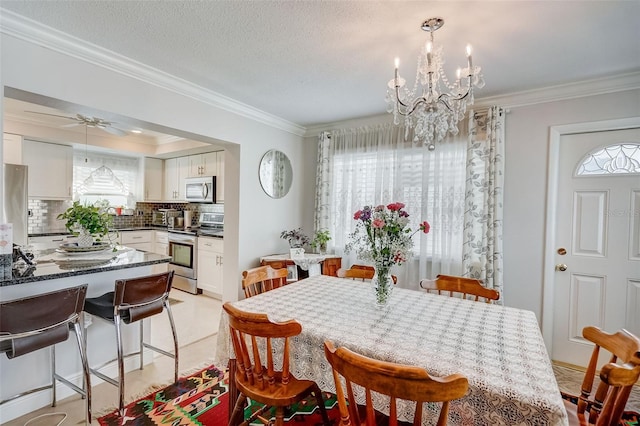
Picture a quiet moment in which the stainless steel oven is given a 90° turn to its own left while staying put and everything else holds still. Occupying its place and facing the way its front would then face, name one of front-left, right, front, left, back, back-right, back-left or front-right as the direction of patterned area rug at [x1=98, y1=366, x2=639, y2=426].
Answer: front-right

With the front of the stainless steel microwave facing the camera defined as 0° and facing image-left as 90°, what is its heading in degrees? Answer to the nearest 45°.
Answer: approximately 45°

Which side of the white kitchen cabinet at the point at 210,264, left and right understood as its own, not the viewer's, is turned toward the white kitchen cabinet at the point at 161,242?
right

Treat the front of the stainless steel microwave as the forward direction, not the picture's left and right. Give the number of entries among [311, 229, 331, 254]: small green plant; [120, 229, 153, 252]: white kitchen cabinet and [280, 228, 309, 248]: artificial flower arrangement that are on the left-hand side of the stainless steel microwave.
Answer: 2

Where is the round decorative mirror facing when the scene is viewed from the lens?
facing the viewer and to the right of the viewer

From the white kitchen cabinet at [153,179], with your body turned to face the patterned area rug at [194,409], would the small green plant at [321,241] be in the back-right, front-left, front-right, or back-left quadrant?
front-left

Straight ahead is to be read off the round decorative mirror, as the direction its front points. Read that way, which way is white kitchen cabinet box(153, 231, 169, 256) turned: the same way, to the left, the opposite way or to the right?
to the right

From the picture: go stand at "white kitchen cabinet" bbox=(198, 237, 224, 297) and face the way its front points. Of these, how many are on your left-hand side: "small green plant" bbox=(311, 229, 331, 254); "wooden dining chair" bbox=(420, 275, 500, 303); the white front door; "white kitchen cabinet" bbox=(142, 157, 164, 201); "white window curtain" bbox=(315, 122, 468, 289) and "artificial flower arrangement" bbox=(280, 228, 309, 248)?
5

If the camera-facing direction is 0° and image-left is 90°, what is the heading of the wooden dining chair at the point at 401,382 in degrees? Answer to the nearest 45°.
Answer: approximately 225°

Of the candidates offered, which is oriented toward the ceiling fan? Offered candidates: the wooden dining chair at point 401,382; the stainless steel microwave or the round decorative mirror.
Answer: the stainless steel microwave

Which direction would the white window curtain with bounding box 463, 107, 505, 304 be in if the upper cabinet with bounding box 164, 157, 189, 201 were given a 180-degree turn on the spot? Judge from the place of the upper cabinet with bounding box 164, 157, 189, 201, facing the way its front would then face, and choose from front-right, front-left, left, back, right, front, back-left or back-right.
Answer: right

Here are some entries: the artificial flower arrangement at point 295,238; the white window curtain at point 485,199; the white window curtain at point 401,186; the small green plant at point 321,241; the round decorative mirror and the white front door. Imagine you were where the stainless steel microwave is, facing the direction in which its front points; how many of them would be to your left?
6

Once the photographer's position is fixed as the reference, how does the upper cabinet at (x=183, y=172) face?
facing the viewer and to the left of the viewer

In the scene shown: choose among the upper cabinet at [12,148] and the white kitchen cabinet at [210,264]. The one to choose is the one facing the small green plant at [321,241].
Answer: the upper cabinet
